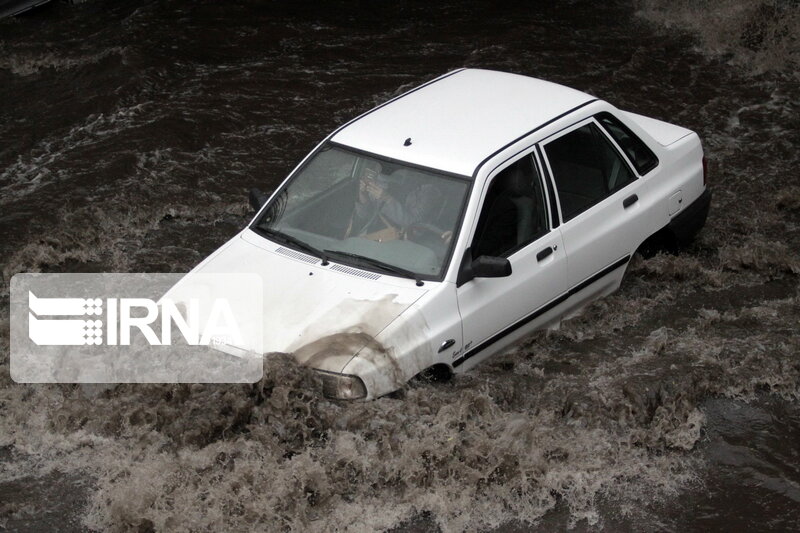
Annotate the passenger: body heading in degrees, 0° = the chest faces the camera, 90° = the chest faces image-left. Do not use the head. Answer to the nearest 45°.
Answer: approximately 45°

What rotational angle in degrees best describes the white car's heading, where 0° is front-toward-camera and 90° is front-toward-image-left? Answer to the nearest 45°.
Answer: approximately 45°
